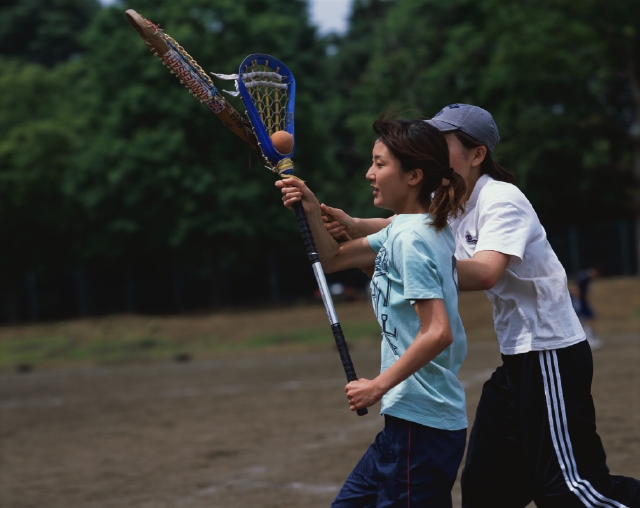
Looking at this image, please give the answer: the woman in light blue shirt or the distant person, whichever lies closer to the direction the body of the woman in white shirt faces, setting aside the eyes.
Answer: the woman in light blue shirt

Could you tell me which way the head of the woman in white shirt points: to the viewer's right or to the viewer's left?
to the viewer's left

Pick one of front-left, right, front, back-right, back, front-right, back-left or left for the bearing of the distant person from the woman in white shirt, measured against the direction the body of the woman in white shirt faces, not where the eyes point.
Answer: right

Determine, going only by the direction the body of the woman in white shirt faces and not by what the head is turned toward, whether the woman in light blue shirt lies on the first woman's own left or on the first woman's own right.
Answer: on the first woman's own left

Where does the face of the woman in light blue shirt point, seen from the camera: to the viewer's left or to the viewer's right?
to the viewer's left

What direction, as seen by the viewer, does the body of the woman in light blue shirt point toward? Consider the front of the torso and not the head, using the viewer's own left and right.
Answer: facing to the left of the viewer

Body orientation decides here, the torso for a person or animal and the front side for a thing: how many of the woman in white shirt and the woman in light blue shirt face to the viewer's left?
2

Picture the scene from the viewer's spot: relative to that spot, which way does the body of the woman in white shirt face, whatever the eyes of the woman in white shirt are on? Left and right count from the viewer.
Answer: facing to the left of the viewer

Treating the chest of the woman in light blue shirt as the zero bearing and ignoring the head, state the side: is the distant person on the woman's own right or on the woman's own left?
on the woman's own right

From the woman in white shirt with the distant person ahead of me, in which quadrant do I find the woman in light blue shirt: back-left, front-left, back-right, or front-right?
back-left
